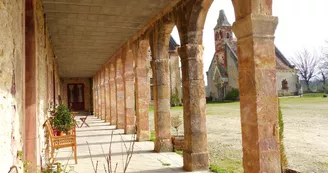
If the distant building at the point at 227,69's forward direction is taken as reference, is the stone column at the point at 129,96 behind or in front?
in front

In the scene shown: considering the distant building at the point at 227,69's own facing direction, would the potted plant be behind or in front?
in front
